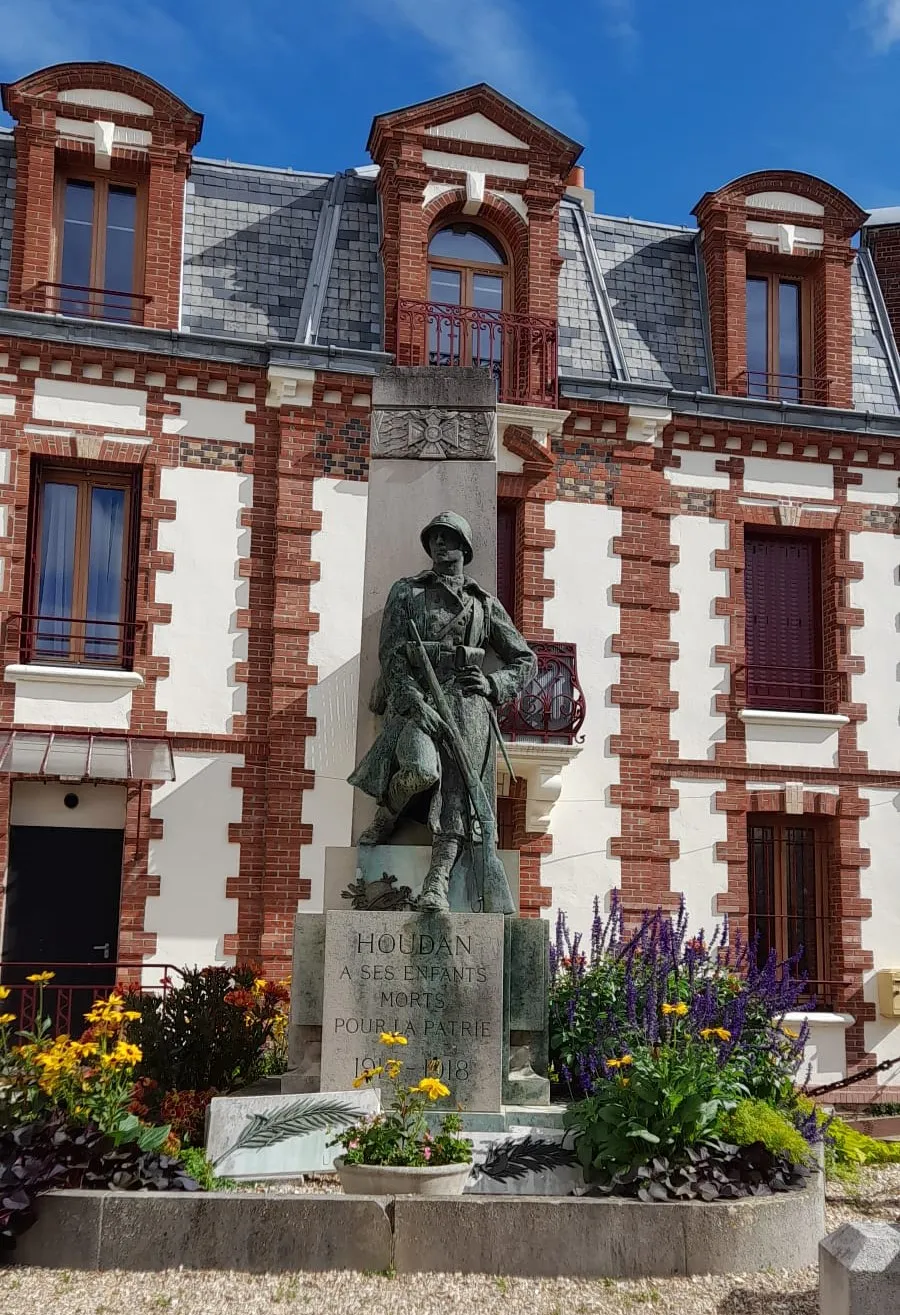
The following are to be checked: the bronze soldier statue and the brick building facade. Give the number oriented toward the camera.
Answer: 2

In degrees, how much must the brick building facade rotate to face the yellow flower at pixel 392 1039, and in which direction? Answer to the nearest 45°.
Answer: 0° — it already faces it

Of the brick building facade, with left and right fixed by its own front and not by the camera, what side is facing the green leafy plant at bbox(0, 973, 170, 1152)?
front

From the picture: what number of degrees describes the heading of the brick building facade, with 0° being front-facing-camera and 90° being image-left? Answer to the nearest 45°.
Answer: approximately 0°

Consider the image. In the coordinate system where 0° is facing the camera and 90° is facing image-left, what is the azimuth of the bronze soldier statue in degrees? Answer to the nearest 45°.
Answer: approximately 0°

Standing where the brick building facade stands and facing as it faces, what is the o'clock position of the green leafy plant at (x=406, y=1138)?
The green leafy plant is roughly at 12 o'clock from the brick building facade.

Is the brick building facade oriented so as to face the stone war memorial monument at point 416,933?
yes

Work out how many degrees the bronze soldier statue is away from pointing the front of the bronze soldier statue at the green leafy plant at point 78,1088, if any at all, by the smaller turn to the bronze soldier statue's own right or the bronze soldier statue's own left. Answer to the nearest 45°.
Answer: approximately 45° to the bronze soldier statue's own right
